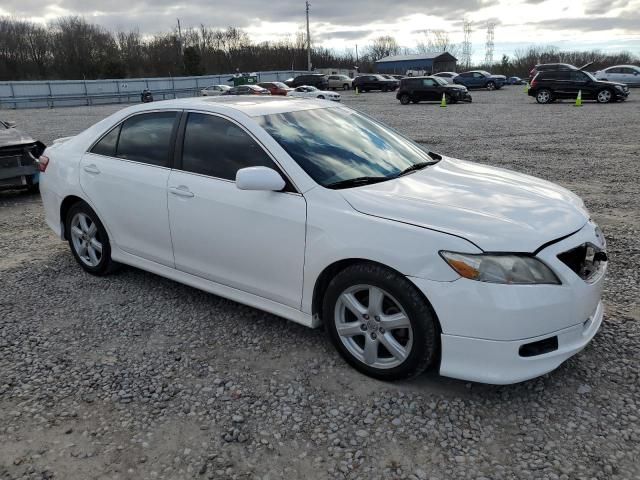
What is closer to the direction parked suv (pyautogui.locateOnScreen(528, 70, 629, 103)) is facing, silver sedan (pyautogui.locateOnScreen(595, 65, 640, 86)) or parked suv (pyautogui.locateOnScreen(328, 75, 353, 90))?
the silver sedan

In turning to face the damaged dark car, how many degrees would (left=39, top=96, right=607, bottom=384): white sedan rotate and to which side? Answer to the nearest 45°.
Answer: approximately 180°

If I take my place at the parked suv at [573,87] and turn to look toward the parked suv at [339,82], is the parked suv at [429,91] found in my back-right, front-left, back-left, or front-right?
front-left

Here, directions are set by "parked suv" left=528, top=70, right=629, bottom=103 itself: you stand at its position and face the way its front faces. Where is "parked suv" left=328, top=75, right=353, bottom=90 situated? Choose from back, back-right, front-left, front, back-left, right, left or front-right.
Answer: back-left

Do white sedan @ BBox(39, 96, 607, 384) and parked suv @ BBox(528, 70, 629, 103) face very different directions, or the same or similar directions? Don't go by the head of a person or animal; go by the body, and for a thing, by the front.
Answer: same or similar directions

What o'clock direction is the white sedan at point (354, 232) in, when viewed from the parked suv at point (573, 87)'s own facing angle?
The white sedan is roughly at 3 o'clock from the parked suv.

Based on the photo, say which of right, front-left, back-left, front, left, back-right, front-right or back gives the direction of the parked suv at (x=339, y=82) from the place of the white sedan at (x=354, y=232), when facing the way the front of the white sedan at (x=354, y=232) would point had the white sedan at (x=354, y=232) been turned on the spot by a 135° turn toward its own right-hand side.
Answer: right

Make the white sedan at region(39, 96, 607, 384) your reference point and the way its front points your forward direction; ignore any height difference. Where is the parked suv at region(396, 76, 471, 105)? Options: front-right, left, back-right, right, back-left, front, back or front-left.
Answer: back-left

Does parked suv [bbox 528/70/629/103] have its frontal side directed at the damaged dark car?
no

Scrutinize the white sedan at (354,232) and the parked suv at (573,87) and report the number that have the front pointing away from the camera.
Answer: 0

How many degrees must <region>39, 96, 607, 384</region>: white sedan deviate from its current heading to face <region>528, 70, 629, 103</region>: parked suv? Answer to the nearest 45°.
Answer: approximately 90° to its left

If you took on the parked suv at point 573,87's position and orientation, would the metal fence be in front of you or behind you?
behind

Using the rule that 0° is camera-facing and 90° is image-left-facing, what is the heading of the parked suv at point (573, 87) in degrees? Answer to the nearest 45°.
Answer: approximately 270°

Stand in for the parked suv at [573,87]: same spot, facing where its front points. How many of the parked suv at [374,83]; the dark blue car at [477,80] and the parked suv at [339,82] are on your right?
0

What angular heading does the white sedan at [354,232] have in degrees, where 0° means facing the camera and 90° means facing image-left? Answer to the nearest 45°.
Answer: approximately 315°
